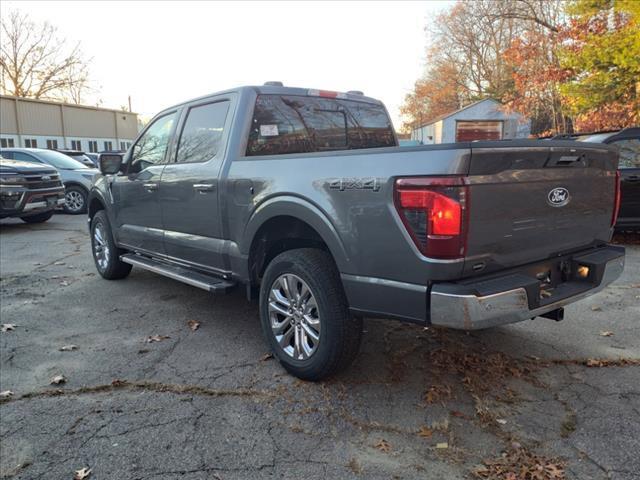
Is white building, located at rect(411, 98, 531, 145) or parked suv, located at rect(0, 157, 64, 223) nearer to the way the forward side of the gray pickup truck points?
the parked suv

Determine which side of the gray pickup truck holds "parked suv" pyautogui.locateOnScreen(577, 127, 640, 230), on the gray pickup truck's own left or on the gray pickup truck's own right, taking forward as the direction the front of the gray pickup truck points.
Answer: on the gray pickup truck's own right

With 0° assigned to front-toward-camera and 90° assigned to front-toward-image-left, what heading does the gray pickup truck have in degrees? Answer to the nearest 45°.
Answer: approximately 135°

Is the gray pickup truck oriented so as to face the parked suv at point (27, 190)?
yes

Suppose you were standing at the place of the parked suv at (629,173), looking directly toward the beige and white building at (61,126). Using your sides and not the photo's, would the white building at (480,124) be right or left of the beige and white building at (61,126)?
right

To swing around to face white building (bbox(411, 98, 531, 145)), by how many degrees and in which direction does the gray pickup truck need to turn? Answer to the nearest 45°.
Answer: approximately 45° to its right
